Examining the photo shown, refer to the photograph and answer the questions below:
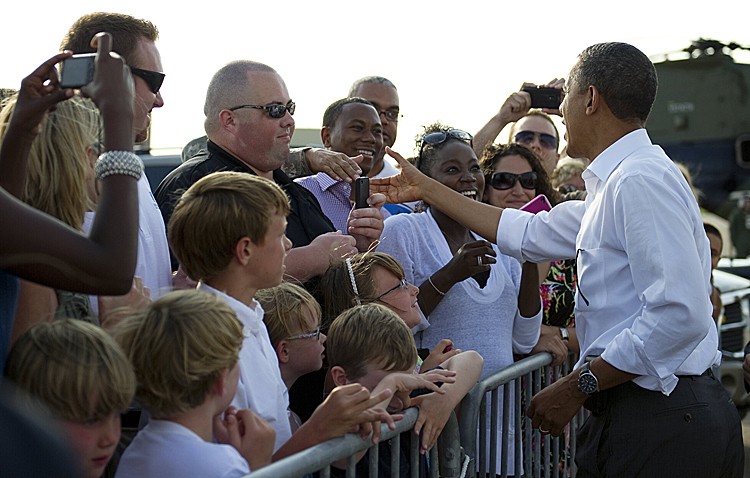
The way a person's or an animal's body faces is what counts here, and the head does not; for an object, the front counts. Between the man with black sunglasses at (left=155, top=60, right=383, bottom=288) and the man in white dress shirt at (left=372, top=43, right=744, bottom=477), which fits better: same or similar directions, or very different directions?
very different directions

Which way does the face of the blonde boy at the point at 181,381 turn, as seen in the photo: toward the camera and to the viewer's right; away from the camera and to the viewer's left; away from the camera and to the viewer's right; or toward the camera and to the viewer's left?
away from the camera and to the viewer's right

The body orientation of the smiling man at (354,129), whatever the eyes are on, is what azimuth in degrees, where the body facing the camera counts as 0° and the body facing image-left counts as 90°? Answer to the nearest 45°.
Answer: approximately 315°

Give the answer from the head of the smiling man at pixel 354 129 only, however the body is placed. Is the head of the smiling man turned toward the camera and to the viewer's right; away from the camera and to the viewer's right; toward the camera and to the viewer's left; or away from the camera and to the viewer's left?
toward the camera and to the viewer's right

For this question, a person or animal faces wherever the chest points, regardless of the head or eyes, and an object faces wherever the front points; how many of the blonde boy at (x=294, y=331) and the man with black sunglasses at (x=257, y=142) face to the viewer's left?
0

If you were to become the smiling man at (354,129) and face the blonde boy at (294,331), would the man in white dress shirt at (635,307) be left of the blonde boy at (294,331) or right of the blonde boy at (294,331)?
left

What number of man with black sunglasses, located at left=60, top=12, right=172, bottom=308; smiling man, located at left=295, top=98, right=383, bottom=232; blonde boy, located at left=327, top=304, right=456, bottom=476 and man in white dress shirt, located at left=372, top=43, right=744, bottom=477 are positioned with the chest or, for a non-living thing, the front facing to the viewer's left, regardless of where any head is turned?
1

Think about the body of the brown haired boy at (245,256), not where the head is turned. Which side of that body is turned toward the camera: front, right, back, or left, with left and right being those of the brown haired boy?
right

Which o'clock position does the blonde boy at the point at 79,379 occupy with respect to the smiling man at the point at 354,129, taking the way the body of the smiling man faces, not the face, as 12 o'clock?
The blonde boy is roughly at 2 o'clock from the smiling man.

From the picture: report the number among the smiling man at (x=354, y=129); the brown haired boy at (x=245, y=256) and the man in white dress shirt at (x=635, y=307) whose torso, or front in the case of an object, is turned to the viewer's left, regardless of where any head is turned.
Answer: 1
